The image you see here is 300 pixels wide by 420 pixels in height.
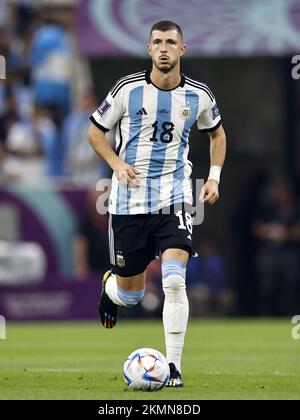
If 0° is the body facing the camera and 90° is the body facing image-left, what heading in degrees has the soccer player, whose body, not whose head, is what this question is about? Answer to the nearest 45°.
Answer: approximately 0°
